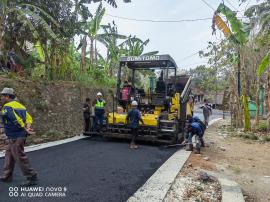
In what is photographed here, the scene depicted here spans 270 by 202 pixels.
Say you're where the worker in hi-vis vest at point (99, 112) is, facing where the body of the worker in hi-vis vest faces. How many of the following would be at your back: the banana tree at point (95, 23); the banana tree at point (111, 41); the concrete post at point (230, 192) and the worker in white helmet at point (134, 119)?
2

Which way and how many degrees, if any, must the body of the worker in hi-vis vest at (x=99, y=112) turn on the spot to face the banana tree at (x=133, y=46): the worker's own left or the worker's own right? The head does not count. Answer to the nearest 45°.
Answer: approximately 180°

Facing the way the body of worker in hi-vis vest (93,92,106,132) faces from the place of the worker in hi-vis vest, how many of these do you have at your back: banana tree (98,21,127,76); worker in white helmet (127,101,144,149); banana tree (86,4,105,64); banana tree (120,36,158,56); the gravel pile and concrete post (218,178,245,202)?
3

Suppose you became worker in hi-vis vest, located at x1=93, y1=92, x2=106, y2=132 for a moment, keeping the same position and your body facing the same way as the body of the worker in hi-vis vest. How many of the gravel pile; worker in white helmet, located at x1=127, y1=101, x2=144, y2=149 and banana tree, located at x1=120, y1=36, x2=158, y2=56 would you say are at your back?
1

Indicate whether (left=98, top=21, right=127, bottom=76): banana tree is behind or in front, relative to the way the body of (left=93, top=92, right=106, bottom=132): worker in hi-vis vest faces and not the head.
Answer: behind

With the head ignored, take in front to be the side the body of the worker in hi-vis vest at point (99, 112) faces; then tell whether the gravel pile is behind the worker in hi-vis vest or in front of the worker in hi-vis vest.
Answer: in front

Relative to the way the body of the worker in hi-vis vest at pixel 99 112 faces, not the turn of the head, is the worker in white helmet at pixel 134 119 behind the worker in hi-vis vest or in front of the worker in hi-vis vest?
in front

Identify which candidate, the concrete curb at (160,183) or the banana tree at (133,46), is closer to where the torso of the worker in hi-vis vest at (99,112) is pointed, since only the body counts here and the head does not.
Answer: the concrete curb

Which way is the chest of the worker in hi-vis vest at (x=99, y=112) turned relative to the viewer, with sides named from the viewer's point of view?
facing the viewer

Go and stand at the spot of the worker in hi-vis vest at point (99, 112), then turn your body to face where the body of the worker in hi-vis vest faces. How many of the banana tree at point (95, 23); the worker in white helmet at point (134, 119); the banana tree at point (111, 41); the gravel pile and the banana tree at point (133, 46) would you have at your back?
3

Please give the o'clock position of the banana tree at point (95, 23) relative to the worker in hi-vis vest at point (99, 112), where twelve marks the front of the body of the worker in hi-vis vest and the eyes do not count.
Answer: The banana tree is roughly at 6 o'clock from the worker in hi-vis vest.

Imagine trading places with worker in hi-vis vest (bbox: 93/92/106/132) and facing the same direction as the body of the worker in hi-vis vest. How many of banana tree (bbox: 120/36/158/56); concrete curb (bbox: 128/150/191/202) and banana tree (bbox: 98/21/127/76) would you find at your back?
2

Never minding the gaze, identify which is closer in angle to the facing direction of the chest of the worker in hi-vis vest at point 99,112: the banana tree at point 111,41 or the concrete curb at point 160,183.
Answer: the concrete curb

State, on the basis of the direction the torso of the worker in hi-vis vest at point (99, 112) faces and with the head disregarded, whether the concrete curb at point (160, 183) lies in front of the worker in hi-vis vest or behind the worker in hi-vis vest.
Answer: in front

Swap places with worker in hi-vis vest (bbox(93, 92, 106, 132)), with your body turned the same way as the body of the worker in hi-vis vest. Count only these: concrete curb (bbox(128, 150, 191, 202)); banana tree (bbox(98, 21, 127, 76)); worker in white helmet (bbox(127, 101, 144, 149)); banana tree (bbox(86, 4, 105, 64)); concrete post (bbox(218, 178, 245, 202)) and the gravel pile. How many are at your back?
2
